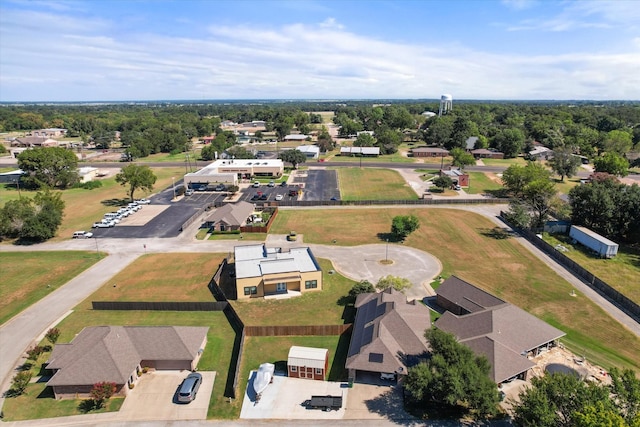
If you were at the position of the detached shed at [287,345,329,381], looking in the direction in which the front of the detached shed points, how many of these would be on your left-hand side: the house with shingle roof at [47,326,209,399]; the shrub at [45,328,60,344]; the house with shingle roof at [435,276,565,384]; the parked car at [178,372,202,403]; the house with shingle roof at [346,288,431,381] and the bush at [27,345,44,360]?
2

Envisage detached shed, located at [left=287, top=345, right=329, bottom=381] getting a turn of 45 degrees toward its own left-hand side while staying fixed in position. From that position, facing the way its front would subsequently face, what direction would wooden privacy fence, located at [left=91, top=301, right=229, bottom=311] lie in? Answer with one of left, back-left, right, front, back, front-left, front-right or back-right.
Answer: back

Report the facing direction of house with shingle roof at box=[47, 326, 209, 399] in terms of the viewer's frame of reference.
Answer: facing the viewer

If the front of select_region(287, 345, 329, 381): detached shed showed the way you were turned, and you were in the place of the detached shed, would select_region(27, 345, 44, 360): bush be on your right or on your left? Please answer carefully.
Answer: on your right

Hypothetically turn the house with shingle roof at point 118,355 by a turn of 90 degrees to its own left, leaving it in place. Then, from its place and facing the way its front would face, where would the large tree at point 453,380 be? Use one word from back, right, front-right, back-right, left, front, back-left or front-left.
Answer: front-right

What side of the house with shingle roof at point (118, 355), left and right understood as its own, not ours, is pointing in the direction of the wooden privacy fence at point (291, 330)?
left

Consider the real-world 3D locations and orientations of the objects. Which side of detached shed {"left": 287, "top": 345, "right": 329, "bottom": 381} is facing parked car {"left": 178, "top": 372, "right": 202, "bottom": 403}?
right

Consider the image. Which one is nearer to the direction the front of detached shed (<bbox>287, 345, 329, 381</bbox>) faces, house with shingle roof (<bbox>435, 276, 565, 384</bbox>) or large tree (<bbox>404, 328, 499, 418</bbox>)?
the large tree

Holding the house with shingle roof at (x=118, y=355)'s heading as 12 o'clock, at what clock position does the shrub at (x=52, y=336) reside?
The shrub is roughly at 5 o'clock from the house with shingle roof.

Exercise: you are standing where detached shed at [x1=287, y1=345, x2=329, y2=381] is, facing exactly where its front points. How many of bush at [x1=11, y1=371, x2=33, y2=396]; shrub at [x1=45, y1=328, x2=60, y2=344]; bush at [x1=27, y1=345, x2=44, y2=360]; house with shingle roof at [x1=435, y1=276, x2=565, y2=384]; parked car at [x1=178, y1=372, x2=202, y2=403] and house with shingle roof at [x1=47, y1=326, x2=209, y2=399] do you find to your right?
5

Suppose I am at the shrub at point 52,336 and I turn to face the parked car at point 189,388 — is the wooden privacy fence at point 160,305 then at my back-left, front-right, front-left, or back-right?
front-left

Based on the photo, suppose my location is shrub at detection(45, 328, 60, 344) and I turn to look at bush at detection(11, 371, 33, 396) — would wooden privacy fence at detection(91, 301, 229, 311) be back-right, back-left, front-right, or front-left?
back-left

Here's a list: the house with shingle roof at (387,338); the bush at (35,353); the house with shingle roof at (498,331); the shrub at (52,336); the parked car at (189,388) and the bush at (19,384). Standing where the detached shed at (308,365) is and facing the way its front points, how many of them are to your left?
2

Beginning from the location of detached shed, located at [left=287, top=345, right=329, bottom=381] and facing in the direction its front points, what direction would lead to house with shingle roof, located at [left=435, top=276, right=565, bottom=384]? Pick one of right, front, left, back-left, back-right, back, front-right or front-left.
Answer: left

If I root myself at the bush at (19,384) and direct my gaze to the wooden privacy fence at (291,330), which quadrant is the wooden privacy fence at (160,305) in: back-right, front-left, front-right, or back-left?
front-left

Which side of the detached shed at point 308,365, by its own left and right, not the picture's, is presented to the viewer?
front

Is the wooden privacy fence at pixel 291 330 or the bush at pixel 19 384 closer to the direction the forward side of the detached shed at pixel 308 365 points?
the bush

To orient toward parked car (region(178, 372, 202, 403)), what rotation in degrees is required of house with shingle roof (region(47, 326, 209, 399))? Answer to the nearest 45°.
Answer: approximately 45° to its left

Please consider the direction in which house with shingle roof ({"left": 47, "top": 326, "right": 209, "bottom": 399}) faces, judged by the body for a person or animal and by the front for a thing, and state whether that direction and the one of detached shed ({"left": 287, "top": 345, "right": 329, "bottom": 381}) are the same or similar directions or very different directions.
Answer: same or similar directions

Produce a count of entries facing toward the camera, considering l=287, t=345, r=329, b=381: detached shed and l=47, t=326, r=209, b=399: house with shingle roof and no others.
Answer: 2
